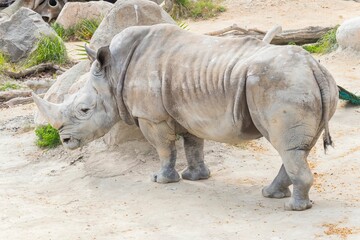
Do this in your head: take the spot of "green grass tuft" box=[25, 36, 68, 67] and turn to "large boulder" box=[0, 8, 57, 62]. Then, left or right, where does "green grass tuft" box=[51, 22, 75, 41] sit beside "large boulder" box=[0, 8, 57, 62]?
right

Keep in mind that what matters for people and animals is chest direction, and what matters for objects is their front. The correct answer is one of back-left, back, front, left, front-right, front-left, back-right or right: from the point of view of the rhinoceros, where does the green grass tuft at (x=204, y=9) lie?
front-right

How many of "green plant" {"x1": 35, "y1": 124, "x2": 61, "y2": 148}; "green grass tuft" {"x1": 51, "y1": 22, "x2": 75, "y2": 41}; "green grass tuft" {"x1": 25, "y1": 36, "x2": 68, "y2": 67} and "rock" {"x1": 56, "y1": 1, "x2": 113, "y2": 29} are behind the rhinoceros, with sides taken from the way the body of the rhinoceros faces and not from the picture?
0

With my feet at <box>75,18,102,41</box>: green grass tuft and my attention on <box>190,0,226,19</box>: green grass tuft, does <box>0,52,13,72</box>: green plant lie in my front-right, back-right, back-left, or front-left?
back-right

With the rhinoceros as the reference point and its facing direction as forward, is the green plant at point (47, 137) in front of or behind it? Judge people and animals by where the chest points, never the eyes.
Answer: in front

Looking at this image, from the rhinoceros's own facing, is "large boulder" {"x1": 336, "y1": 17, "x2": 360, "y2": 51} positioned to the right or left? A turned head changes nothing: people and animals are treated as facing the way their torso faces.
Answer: on its right

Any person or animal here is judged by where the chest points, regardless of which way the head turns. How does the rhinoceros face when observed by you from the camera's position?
facing away from the viewer and to the left of the viewer

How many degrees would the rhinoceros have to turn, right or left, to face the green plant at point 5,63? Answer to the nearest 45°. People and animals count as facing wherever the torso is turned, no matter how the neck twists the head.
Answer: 0° — it already faces it

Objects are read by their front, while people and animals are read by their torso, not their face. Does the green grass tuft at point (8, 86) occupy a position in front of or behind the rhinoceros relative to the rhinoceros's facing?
in front
